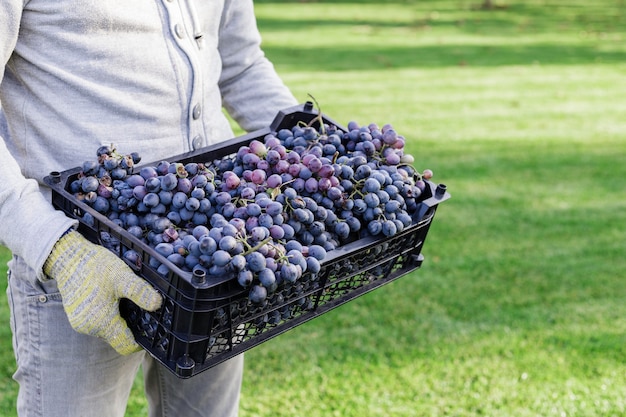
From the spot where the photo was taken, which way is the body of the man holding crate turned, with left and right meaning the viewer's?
facing the viewer and to the right of the viewer
